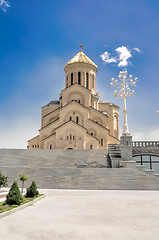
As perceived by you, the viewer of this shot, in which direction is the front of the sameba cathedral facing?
facing the viewer

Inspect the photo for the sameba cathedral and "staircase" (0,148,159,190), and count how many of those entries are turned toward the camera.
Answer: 2

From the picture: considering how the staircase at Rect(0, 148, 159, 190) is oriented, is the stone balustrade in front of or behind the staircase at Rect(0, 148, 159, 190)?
behind

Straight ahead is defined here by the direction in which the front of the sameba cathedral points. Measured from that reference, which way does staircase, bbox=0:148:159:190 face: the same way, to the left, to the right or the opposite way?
the same way

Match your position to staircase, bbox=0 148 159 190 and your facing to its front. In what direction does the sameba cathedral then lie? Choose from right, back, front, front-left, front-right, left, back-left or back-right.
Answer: back

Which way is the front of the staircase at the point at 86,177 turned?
toward the camera

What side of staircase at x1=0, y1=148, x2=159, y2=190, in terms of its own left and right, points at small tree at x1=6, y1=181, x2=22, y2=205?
front

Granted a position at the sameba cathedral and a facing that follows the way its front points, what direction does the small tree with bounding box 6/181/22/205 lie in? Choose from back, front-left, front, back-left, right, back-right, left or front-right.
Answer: front

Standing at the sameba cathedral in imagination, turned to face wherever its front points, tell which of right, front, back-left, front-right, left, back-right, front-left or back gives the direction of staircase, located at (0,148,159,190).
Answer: front
